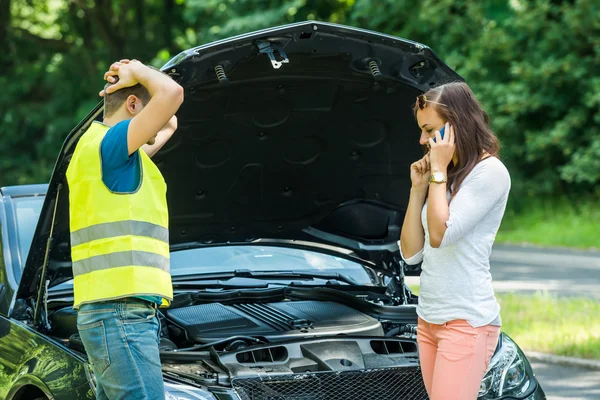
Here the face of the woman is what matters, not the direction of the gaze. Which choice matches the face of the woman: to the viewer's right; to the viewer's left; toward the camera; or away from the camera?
to the viewer's left

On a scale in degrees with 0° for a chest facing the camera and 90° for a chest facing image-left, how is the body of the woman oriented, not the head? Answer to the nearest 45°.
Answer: approximately 90°

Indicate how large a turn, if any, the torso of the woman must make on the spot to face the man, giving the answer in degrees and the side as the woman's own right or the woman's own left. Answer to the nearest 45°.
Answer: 0° — they already face them
